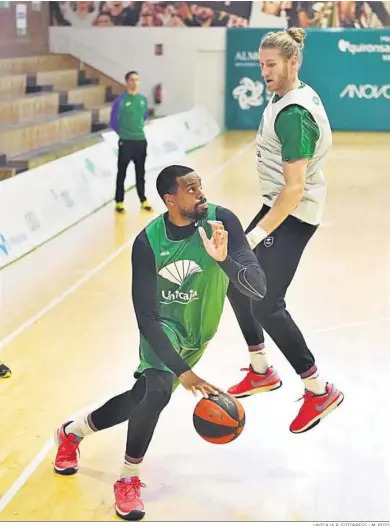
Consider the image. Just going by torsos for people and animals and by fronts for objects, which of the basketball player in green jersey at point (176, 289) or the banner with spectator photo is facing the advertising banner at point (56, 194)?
the banner with spectator photo

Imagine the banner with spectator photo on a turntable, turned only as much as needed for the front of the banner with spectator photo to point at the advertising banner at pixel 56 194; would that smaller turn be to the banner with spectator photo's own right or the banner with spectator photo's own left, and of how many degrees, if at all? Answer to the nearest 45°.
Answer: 0° — it already faces it

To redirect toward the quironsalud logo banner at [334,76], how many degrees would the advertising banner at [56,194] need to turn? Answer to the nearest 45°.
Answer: approximately 90° to its left

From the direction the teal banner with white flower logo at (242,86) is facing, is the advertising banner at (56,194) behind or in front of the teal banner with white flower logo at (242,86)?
in front

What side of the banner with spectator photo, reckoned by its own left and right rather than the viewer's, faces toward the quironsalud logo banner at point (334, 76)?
left

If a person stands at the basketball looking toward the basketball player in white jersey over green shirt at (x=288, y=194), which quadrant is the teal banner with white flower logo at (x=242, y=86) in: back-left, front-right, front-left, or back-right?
front-left

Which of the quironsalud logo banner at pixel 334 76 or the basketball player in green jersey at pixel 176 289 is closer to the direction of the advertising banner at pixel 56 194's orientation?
the basketball player in green jersey

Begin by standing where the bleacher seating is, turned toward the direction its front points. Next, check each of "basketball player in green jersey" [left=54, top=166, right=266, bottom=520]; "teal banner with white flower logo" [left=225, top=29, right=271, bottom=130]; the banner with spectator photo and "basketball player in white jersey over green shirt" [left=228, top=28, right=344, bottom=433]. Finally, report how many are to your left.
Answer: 2

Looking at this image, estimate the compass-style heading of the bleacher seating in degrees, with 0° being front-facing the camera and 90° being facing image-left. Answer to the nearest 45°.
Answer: approximately 315°

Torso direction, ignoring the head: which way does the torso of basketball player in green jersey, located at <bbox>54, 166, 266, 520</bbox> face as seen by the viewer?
toward the camera

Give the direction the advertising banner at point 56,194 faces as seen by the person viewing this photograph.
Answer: facing the viewer and to the right of the viewer

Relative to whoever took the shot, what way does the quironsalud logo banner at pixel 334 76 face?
facing the viewer

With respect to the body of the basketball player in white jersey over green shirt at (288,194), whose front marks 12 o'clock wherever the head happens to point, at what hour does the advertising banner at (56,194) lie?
The advertising banner is roughly at 2 o'clock from the basketball player in white jersey over green shirt.

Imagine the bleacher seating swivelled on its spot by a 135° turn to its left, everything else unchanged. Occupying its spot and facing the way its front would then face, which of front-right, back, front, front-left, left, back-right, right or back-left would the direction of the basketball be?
back

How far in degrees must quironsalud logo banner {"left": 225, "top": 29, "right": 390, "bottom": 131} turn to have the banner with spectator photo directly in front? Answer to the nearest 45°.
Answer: approximately 90° to its right
